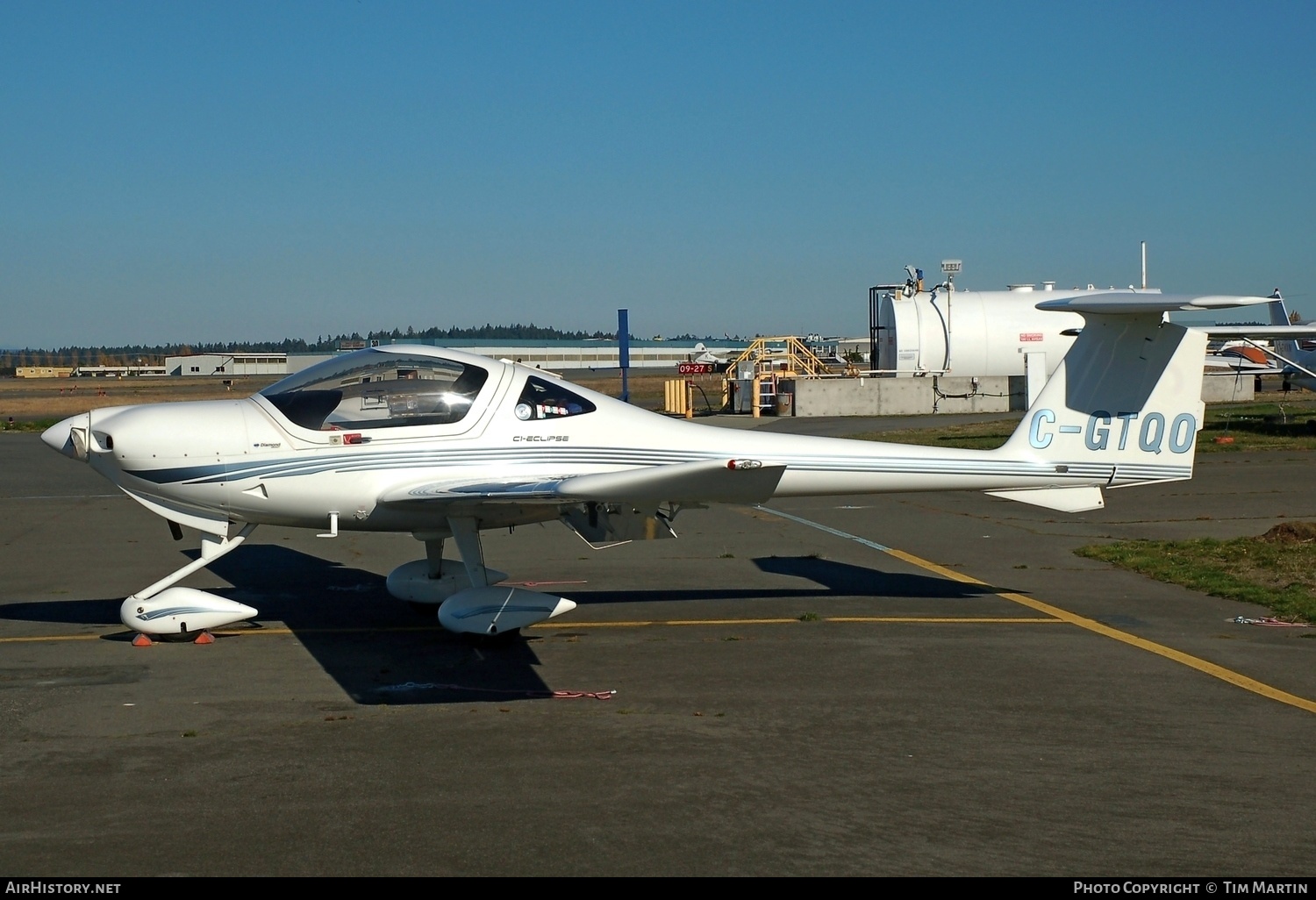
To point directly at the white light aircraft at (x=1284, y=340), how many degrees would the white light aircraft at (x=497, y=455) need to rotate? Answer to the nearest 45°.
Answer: approximately 135° to its right

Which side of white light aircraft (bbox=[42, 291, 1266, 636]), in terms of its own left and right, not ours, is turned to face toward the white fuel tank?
right

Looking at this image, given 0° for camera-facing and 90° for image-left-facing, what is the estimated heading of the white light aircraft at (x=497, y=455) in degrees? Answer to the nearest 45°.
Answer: approximately 90°
